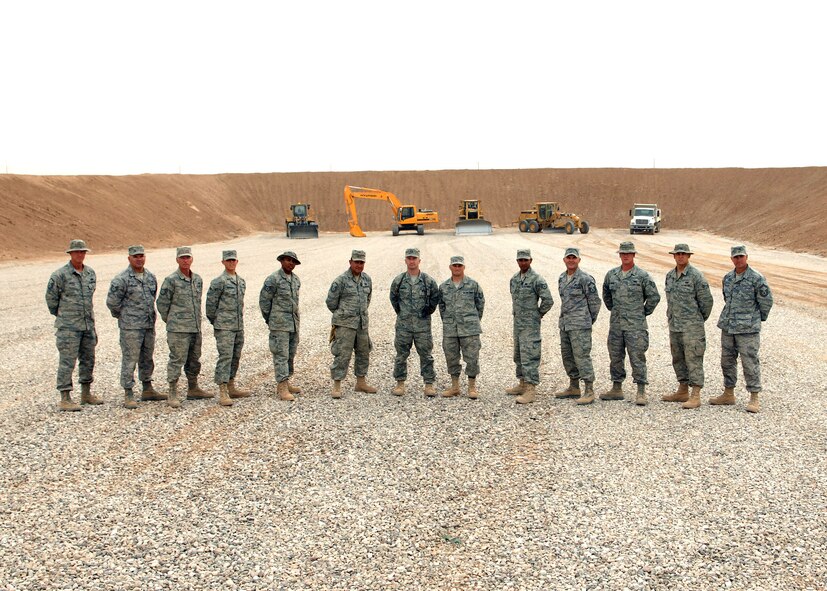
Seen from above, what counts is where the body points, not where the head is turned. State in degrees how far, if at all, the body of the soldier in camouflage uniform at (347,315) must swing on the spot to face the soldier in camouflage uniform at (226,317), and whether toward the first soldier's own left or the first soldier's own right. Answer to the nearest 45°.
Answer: approximately 135° to the first soldier's own right

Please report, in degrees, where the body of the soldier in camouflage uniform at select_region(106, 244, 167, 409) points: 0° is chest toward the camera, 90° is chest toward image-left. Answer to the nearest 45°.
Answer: approximately 315°

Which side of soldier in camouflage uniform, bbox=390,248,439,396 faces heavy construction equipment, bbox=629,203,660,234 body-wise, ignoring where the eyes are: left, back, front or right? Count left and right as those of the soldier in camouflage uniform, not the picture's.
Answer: back

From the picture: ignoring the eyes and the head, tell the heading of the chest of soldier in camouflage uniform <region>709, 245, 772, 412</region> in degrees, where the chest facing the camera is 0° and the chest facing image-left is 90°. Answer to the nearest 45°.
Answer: approximately 45°

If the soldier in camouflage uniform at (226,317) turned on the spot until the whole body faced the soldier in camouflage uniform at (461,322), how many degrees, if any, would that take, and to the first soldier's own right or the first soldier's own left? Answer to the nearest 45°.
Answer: approximately 45° to the first soldier's own left

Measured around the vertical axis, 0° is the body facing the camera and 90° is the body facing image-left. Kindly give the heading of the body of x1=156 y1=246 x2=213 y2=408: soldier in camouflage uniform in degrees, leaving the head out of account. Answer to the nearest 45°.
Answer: approximately 315°
